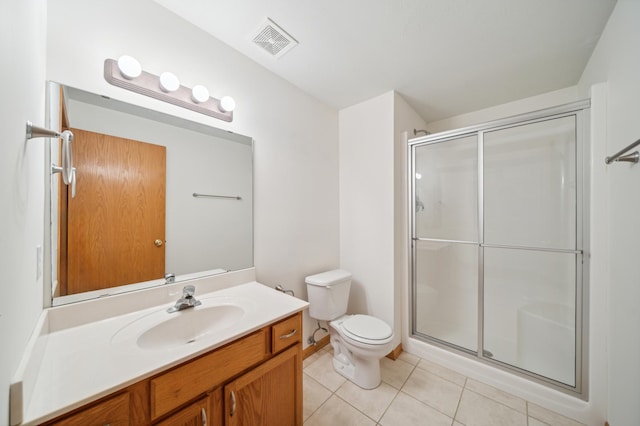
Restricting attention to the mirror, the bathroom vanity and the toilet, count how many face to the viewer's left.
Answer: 0

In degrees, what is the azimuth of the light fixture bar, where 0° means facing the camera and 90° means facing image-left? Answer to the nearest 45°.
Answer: approximately 315°

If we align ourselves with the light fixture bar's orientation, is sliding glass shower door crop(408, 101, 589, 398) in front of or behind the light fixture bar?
in front

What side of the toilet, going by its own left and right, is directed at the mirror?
right

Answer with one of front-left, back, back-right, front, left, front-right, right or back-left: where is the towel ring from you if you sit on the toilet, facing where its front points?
right

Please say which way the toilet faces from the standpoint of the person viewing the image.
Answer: facing the viewer and to the right of the viewer

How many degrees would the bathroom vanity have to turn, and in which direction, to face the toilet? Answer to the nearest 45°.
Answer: approximately 45° to its left

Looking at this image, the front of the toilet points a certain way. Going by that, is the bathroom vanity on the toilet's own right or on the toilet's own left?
on the toilet's own right
